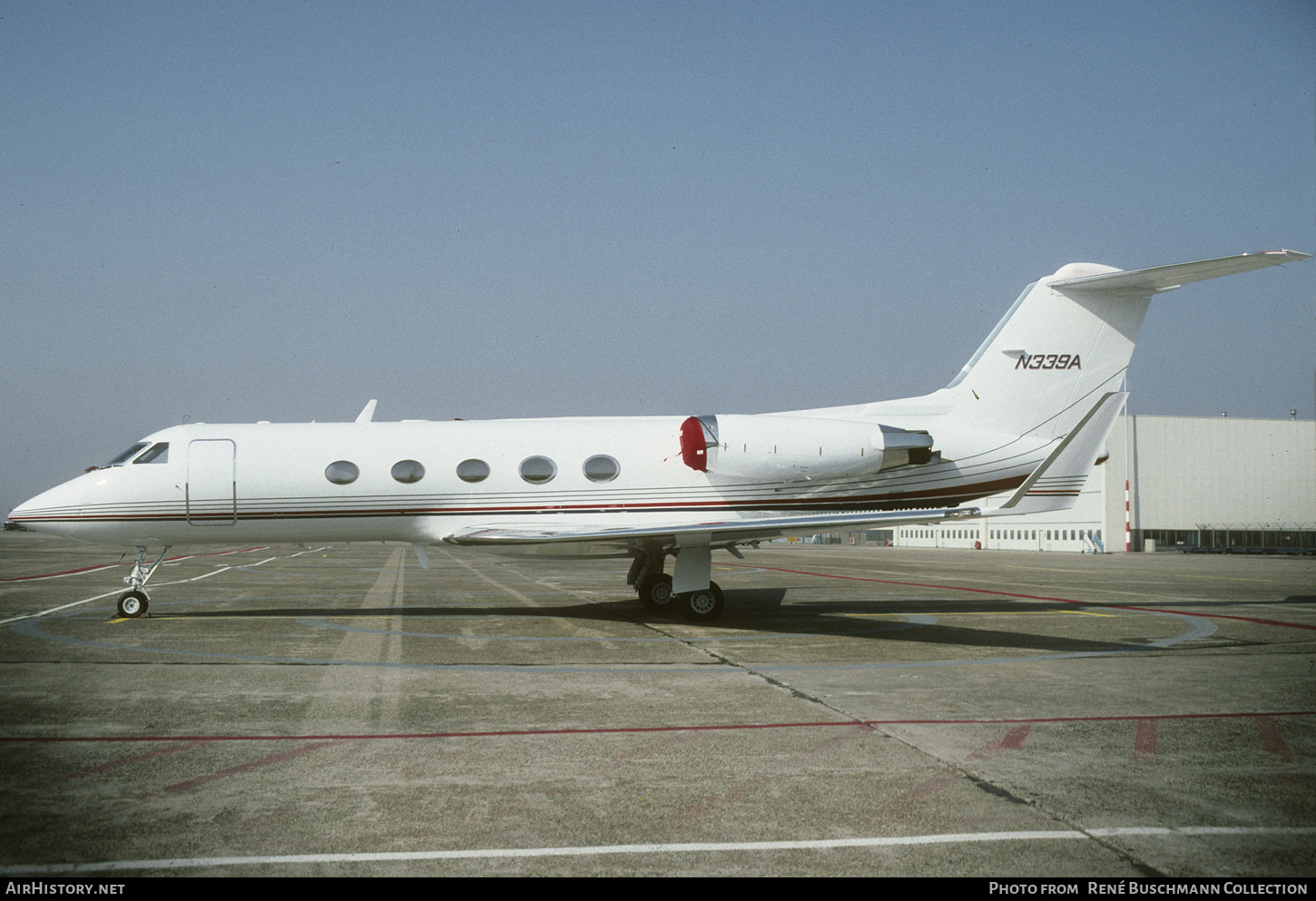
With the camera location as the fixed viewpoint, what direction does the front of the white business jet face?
facing to the left of the viewer
